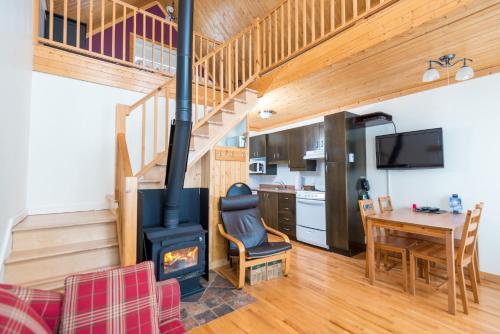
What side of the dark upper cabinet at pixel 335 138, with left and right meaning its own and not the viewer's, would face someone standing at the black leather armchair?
front

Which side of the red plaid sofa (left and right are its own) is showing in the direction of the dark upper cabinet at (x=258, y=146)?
left

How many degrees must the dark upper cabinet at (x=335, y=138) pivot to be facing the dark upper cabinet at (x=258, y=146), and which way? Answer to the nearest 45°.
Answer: approximately 90° to its right

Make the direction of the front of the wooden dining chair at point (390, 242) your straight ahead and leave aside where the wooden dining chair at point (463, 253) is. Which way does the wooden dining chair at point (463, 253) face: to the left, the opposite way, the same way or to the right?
the opposite way

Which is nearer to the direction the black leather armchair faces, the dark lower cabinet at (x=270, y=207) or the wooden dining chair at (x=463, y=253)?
the wooden dining chair

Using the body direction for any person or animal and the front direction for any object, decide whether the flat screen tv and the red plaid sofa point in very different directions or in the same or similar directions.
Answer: very different directions

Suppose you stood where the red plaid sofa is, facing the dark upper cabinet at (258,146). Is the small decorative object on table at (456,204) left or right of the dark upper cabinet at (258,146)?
right

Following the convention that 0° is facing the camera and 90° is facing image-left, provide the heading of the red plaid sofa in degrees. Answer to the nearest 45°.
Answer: approximately 315°

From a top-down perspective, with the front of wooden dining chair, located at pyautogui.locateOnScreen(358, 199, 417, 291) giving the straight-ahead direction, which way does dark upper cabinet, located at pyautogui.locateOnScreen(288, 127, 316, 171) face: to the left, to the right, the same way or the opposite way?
to the right

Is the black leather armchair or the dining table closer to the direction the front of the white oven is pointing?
the black leather armchair

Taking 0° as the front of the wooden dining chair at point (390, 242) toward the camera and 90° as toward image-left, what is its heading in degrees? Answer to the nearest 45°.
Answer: approximately 315°
